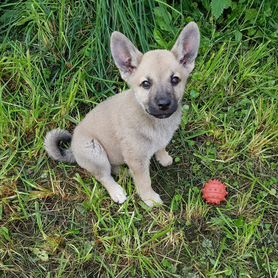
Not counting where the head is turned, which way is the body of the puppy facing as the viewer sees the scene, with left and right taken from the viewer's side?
facing the viewer and to the right of the viewer
